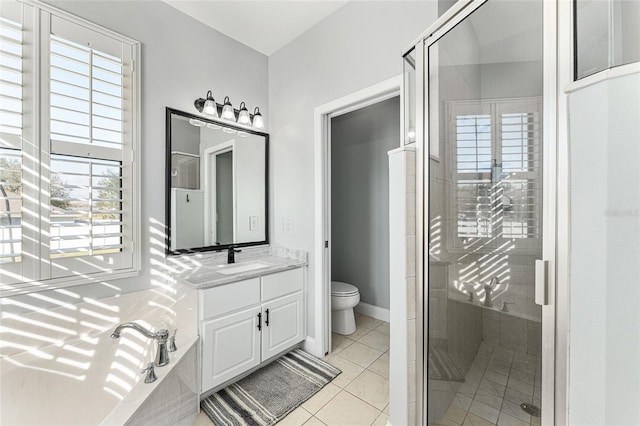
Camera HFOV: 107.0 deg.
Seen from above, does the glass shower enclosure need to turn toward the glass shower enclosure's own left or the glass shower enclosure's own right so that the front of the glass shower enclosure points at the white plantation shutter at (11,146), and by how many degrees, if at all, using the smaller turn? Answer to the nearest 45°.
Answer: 0° — it already faces it

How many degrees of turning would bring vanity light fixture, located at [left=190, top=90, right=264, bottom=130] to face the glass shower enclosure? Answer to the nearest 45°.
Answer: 0° — it already faces it

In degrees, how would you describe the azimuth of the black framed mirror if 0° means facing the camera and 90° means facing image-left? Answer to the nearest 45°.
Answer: approximately 315°

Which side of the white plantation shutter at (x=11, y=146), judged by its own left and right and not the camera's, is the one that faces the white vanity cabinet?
front

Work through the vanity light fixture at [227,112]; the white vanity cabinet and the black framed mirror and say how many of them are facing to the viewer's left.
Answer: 0

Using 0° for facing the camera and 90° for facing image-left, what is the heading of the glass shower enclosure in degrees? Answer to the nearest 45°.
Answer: approximately 45°

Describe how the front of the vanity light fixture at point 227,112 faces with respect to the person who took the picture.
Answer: facing the viewer and to the right of the viewer

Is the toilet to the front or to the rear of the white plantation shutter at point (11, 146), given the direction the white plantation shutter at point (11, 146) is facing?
to the front

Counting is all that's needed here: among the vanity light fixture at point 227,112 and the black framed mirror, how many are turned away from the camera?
0

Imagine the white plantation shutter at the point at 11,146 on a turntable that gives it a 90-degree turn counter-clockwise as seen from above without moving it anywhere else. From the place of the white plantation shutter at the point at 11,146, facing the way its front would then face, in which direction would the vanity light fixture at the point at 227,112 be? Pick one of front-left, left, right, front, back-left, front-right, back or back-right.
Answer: front-right

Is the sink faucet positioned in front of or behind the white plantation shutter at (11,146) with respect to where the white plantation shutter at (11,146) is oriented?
in front

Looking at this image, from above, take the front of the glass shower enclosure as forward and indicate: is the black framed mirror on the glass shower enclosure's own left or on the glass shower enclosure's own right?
on the glass shower enclosure's own right
